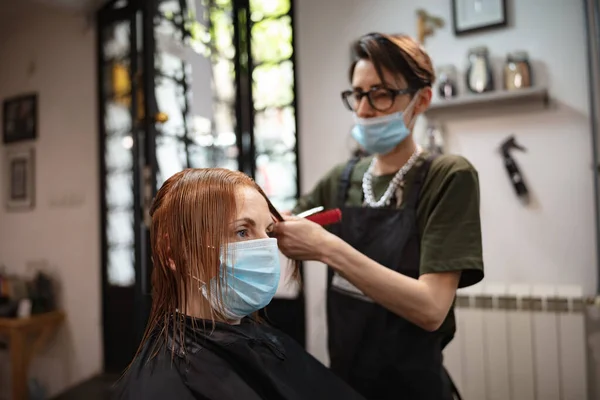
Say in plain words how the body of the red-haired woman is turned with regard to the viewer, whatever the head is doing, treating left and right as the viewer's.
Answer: facing the viewer and to the right of the viewer

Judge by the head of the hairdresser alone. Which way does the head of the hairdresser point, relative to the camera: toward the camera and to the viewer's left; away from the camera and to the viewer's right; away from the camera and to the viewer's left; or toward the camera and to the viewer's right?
toward the camera and to the viewer's left

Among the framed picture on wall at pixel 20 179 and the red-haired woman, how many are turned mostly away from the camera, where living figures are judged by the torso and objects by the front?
0

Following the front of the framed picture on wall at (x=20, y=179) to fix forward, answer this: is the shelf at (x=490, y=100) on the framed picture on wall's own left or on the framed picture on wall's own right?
on the framed picture on wall's own left

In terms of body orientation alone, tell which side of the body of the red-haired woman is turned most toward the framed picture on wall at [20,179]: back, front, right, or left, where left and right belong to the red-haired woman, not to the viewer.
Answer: back

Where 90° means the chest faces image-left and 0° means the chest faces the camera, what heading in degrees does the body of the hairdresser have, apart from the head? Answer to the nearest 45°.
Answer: approximately 45°

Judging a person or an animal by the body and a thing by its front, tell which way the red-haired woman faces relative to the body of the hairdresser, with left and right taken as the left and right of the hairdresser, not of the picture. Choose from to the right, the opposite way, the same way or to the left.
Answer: to the left
